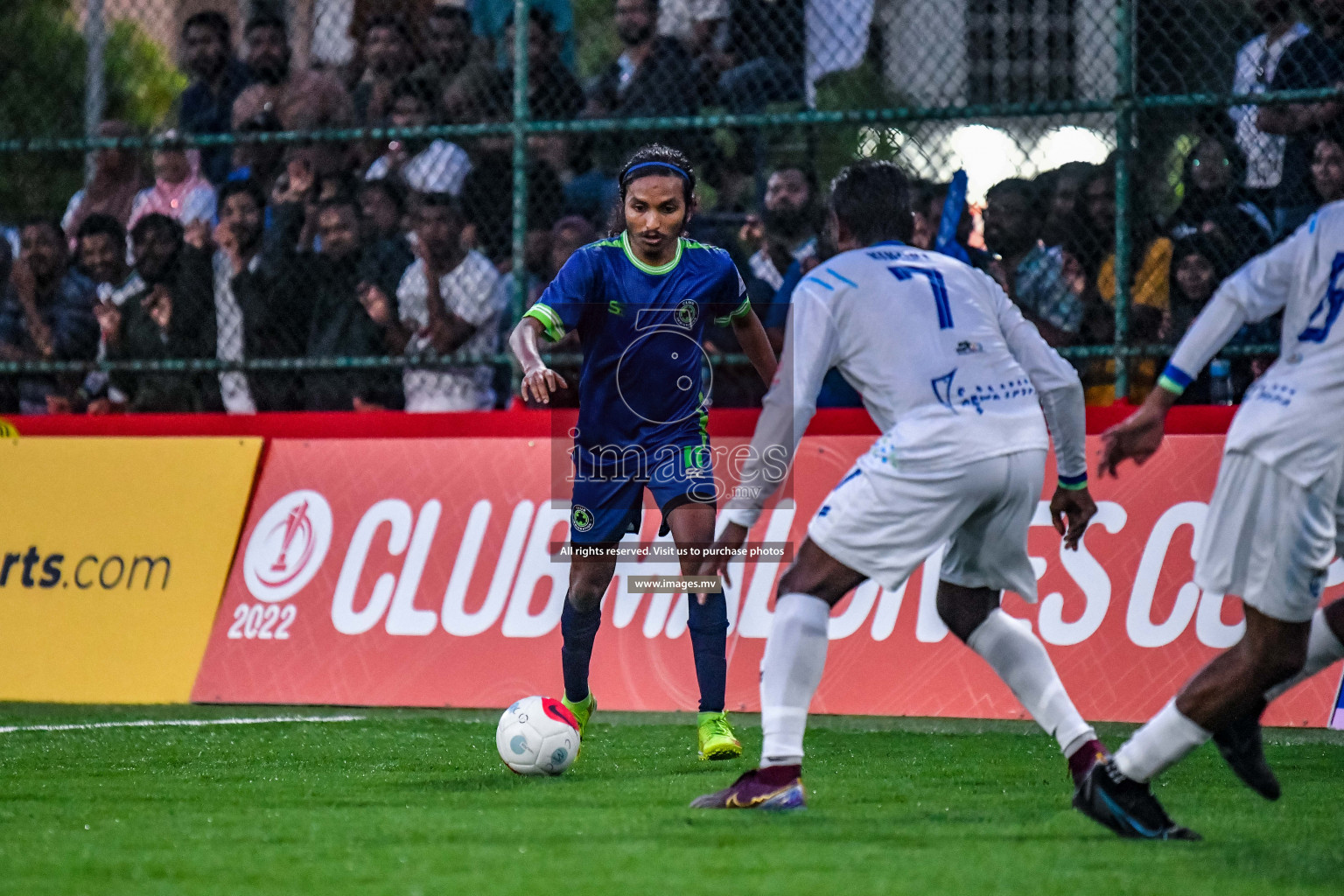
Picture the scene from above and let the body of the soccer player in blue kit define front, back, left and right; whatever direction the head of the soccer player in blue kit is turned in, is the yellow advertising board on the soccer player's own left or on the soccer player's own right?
on the soccer player's own right

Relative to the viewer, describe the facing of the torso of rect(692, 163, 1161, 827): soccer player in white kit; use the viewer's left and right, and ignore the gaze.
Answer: facing away from the viewer and to the left of the viewer

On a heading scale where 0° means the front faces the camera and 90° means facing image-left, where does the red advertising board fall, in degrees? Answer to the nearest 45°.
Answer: approximately 0°

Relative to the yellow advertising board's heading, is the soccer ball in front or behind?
in front

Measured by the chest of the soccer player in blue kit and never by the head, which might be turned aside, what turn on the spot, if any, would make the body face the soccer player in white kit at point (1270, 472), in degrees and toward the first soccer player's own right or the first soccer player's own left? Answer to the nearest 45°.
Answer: approximately 45° to the first soccer player's own left

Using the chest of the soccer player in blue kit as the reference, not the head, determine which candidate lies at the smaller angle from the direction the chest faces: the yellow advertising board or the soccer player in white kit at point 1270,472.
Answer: the soccer player in white kit

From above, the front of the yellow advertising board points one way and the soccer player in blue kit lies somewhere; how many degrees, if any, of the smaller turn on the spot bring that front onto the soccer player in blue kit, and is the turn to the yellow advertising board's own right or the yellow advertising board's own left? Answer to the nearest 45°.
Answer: approximately 45° to the yellow advertising board's own left

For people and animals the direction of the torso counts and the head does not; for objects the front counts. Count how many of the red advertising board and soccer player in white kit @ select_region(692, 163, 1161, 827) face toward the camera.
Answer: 1

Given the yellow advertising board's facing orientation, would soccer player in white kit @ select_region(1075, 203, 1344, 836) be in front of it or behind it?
in front

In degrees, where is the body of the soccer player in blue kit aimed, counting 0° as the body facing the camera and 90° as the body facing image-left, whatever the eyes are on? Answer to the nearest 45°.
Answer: approximately 0°

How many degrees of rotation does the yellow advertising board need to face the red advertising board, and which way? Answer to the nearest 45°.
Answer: approximately 45° to its left

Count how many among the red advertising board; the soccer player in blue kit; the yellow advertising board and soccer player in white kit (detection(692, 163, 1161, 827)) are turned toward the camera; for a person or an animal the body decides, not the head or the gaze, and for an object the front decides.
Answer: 3
